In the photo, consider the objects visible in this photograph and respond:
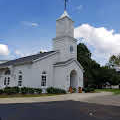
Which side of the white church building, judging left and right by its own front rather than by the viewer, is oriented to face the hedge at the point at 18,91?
right

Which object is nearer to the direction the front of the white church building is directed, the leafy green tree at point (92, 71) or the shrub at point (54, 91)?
the shrub

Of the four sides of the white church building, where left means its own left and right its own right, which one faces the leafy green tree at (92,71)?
left

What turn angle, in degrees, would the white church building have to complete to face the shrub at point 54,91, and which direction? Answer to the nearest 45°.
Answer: approximately 45° to its right

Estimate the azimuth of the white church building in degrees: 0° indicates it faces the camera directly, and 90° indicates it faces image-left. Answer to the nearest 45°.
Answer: approximately 315°
